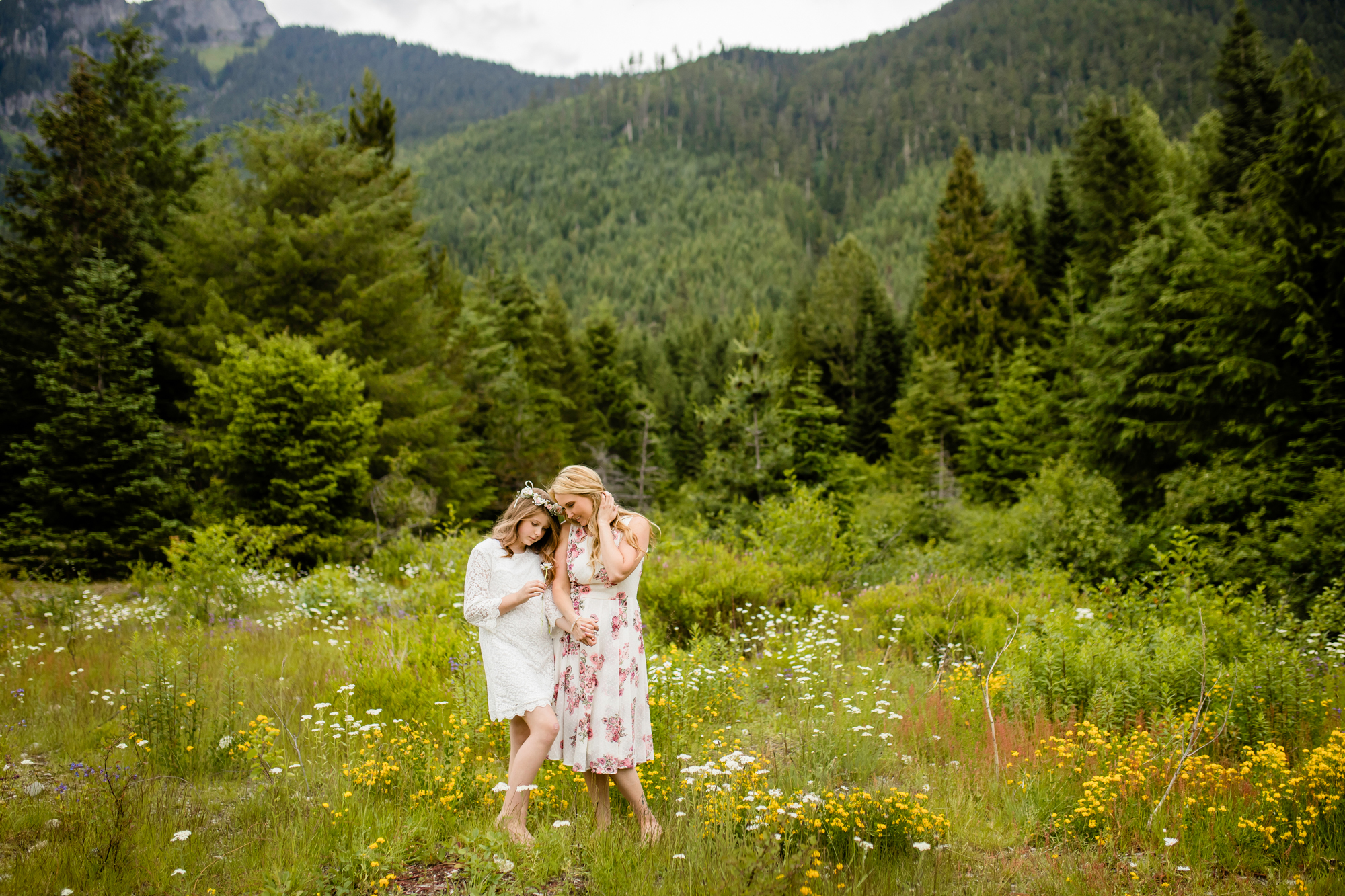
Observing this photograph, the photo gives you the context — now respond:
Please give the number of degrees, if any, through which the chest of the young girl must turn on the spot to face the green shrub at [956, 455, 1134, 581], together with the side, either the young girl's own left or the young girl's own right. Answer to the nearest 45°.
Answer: approximately 90° to the young girl's own left

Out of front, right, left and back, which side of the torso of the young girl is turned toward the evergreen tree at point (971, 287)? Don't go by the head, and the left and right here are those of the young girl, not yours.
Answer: left

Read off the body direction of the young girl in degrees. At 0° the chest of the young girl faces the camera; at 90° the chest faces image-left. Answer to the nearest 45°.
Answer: approximately 315°

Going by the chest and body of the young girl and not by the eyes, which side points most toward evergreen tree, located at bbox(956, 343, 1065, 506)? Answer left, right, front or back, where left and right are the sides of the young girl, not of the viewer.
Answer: left

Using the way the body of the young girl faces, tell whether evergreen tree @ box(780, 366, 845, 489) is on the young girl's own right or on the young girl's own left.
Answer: on the young girl's own left

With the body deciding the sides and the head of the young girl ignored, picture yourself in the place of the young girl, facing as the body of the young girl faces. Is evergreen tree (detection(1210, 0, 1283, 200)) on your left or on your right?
on your left

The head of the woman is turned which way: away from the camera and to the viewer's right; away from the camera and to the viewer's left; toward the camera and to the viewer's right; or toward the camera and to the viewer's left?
toward the camera and to the viewer's left
